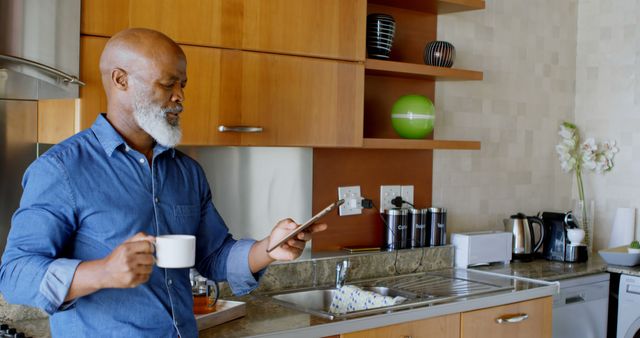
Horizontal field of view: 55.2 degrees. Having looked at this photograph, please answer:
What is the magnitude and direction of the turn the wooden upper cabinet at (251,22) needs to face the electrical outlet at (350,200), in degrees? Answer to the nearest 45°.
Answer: approximately 90° to its left

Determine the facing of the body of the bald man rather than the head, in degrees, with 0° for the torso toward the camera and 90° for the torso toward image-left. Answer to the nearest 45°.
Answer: approximately 315°

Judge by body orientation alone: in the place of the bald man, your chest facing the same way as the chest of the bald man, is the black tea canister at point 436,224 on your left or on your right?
on your left

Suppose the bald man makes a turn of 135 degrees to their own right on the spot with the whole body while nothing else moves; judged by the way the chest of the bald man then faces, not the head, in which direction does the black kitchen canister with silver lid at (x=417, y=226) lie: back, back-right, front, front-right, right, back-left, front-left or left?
back-right

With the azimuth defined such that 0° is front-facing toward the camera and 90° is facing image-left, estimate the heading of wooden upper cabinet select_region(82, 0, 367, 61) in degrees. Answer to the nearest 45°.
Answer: approximately 315°

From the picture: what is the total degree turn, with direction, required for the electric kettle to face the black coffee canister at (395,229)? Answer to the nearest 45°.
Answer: approximately 45° to its left

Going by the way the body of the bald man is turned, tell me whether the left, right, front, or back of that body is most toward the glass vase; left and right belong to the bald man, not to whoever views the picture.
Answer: left

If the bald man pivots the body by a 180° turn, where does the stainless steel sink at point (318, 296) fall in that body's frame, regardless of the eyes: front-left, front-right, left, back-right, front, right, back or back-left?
right

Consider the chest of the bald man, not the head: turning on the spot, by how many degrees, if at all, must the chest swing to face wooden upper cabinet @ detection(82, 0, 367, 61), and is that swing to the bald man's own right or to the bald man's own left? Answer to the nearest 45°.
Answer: approximately 90° to the bald man's own left

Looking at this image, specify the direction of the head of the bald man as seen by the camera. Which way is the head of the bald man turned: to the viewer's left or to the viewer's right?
to the viewer's right

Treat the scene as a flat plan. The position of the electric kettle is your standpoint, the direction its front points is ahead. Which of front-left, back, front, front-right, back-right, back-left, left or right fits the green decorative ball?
front-left

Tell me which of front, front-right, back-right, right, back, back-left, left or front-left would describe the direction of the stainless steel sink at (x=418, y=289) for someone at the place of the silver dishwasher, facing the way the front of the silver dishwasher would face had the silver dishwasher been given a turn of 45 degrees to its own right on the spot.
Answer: front-right

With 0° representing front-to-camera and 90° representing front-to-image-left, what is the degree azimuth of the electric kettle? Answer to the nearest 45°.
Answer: approximately 90°

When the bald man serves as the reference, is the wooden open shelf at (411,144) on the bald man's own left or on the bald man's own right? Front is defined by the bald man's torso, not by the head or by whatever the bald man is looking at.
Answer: on the bald man's own left

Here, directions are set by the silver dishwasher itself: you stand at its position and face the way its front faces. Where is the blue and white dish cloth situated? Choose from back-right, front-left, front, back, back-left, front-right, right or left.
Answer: right
